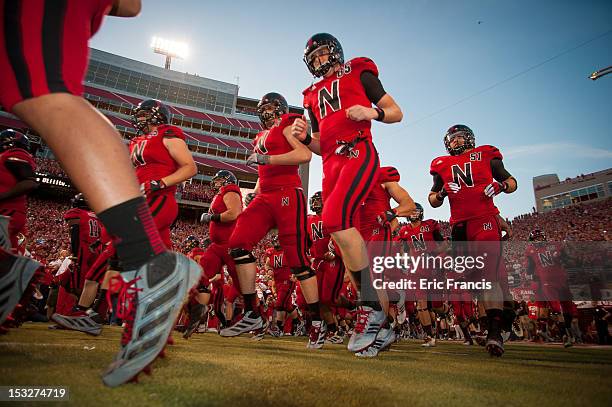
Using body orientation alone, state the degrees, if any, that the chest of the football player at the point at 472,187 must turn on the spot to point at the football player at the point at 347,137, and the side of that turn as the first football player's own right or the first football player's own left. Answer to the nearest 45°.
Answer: approximately 45° to the first football player's own right

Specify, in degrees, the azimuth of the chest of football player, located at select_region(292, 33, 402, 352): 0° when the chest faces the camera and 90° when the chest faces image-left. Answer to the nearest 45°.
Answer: approximately 45°

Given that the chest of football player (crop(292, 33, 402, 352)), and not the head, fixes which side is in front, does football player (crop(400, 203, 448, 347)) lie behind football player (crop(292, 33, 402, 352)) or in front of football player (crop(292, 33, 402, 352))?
behind

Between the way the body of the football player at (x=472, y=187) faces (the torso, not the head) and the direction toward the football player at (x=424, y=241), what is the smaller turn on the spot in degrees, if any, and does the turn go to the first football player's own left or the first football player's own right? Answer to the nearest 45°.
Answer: approximately 180°

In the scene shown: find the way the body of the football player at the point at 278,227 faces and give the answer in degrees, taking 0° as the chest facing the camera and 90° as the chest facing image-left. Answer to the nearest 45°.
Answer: approximately 45°

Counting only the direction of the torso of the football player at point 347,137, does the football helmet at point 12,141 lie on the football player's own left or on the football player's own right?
on the football player's own right

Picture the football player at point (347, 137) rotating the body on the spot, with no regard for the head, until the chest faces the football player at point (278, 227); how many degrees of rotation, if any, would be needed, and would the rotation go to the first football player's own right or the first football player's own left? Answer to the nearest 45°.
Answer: approximately 90° to the first football player's own right

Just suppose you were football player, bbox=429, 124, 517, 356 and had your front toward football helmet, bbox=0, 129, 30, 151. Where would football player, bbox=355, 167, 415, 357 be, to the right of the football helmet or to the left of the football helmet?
right

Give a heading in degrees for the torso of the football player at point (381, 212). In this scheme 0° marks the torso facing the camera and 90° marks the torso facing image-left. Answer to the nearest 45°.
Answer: approximately 45°
